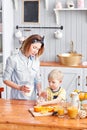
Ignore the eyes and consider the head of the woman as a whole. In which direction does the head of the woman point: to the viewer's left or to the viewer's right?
to the viewer's right

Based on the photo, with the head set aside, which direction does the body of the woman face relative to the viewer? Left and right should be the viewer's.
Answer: facing the viewer and to the right of the viewer

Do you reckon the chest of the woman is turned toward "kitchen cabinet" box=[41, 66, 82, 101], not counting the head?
no

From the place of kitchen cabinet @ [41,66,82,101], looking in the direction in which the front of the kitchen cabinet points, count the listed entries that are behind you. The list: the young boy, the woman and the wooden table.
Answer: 0

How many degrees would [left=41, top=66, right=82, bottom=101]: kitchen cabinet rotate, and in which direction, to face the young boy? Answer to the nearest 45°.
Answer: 0° — it already faces them

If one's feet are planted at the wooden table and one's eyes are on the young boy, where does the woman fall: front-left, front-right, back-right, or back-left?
front-left

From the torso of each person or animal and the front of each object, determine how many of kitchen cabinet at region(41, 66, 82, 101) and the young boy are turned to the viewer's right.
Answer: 0

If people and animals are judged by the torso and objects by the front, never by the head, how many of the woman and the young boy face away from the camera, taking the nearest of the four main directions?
0

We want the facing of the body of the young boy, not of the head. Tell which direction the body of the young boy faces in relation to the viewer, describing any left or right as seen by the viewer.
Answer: facing the viewer and to the left of the viewer

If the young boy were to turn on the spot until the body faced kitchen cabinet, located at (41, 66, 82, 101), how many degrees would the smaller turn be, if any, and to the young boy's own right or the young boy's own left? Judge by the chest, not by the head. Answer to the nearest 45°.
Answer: approximately 135° to the young boy's own right

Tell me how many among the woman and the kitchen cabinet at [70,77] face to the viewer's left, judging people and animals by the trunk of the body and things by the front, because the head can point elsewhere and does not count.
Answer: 0

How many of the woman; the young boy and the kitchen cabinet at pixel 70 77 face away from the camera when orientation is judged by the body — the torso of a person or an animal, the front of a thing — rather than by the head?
0

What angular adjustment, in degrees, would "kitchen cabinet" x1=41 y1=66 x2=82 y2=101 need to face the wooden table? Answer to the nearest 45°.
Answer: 0° — it already faces it

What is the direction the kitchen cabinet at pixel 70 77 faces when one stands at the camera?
facing the viewer
